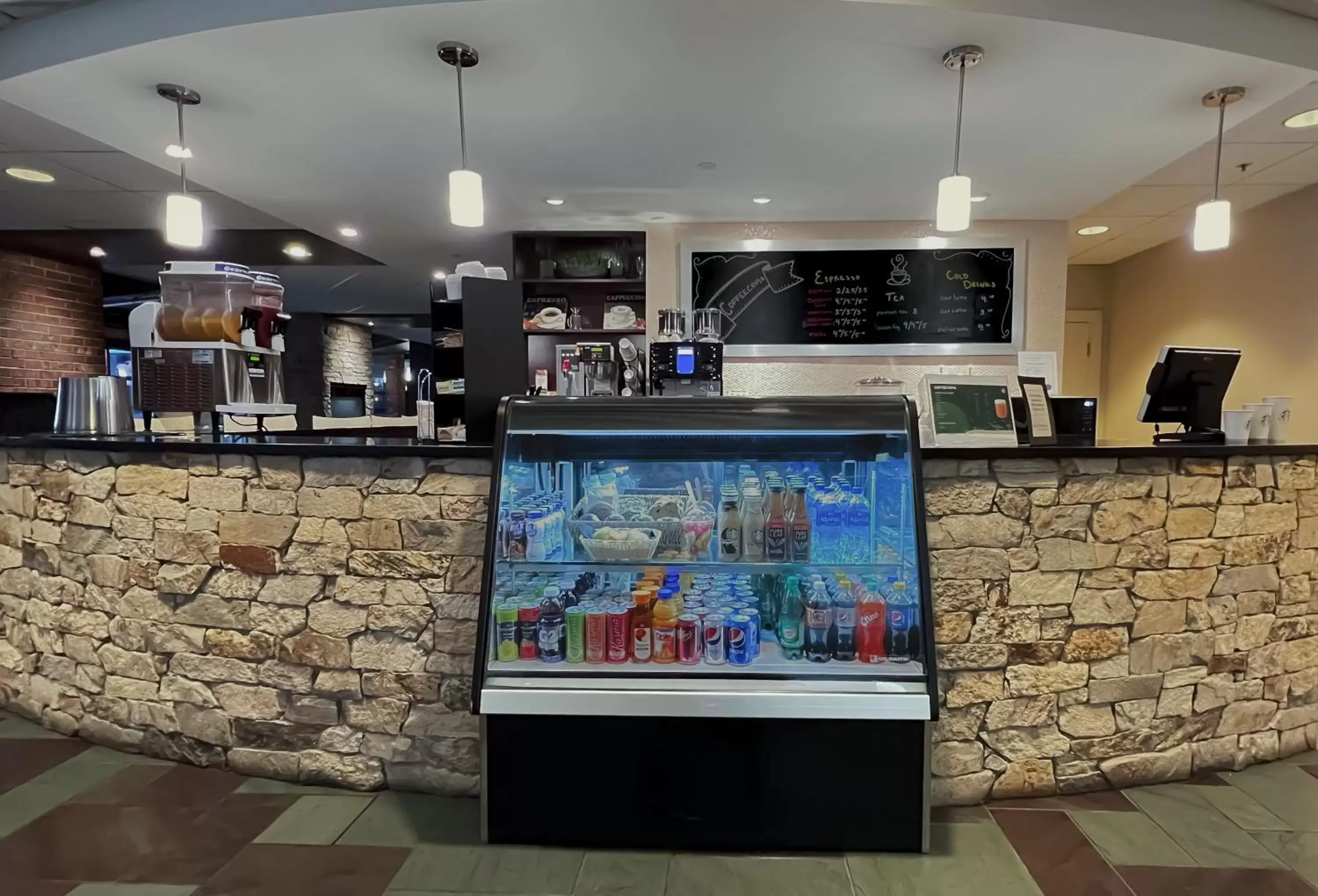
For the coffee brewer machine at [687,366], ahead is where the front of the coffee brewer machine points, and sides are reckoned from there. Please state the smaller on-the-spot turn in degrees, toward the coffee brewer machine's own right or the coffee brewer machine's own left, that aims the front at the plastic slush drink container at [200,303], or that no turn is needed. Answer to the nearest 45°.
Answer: approximately 90° to the coffee brewer machine's own right

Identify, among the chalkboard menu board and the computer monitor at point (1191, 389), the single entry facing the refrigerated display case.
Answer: the chalkboard menu board

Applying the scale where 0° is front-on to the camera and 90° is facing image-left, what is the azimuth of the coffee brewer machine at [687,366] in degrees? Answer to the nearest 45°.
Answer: approximately 0°

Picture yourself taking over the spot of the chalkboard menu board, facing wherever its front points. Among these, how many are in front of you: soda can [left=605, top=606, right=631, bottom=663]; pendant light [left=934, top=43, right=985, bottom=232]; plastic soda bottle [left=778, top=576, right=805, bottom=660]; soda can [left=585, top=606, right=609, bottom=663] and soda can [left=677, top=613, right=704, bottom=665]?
5

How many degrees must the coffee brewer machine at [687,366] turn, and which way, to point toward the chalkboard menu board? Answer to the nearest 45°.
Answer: approximately 135° to its left

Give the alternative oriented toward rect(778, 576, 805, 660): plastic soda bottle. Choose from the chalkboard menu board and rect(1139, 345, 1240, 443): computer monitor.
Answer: the chalkboard menu board
